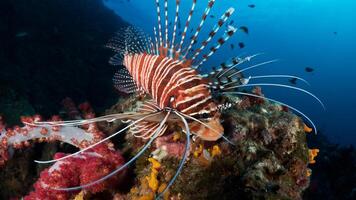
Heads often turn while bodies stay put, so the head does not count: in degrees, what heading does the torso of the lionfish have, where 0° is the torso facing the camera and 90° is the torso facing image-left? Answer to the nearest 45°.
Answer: approximately 315°
